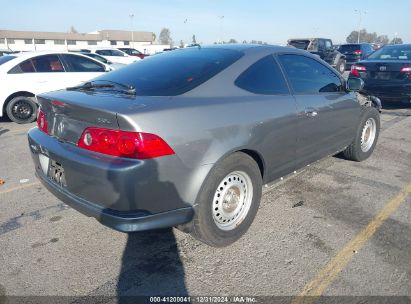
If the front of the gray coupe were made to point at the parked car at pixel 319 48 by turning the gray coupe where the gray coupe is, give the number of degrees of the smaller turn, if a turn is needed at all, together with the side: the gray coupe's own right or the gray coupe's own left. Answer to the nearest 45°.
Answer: approximately 45° to the gray coupe's own left

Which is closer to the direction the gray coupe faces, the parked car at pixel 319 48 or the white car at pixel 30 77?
the parked car

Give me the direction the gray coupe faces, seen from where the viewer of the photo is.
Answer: facing away from the viewer and to the right of the viewer

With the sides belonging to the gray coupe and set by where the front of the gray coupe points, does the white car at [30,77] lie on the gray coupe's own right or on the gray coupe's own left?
on the gray coupe's own left
